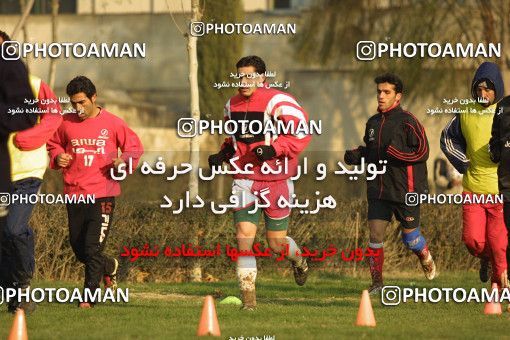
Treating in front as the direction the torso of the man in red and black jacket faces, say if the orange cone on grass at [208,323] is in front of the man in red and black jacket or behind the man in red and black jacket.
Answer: in front

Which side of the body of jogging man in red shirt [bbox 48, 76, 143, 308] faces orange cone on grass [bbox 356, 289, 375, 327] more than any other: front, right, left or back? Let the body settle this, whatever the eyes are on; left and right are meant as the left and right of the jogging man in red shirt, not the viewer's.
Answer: left

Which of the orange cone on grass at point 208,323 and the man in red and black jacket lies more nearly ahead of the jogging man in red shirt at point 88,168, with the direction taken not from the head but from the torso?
the orange cone on grass

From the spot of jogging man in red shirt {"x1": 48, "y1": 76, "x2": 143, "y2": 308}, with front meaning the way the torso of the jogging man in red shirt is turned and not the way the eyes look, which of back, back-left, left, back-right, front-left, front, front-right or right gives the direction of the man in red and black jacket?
back-left

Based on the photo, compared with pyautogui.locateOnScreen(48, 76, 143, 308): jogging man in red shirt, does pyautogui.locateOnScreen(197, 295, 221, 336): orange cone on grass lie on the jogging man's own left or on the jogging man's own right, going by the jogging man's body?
on the jogging man's own left

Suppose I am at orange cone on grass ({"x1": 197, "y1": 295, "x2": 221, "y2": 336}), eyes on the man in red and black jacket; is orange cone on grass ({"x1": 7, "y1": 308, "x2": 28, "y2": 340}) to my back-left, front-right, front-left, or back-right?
back-left

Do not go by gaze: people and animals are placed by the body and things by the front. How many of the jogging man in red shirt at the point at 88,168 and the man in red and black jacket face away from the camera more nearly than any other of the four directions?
0

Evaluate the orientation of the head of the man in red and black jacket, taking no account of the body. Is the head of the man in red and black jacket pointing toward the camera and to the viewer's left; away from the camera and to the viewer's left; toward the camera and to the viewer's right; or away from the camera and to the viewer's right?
toward the camera and to the viewer's left
